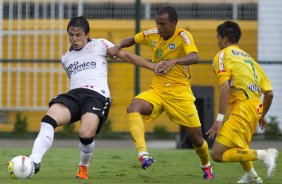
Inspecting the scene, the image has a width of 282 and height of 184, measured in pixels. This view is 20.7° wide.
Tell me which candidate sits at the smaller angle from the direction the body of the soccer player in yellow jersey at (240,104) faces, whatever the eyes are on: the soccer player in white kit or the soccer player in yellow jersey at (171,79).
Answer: the soccer player in yellow jersey

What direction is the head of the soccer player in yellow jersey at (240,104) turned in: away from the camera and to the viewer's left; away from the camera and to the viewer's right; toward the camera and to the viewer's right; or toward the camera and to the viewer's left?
away from the camera and to the viewer's left

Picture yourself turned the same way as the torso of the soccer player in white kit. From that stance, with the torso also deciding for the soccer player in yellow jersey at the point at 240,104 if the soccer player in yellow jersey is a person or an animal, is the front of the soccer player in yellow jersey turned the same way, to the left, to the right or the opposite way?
to the right

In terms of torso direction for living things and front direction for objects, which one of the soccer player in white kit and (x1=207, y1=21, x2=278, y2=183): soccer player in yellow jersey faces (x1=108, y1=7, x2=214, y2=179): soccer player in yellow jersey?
(x1=207, y1=21, x2=278, y2=183): soccer player in yellow jersey

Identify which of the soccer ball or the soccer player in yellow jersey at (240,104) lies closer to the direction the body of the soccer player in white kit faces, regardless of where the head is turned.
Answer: the soccer ball

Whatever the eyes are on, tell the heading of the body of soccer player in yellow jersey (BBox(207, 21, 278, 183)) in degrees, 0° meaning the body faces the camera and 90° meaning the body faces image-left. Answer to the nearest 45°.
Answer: approximately 135°

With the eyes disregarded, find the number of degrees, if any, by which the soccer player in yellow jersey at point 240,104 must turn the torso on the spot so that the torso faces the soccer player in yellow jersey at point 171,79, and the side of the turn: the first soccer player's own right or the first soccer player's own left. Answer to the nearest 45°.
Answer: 0° — they already face them

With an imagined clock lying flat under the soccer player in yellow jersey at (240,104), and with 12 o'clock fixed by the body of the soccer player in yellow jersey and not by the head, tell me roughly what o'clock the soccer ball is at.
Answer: The soccer ball is roughly at 10 o'clock from the soccer player in yellow jersey.

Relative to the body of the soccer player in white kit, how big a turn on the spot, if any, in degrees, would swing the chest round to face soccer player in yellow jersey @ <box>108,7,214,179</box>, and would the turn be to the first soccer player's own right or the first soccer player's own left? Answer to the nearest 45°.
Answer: approximately 135° to the first soccer player's own left
